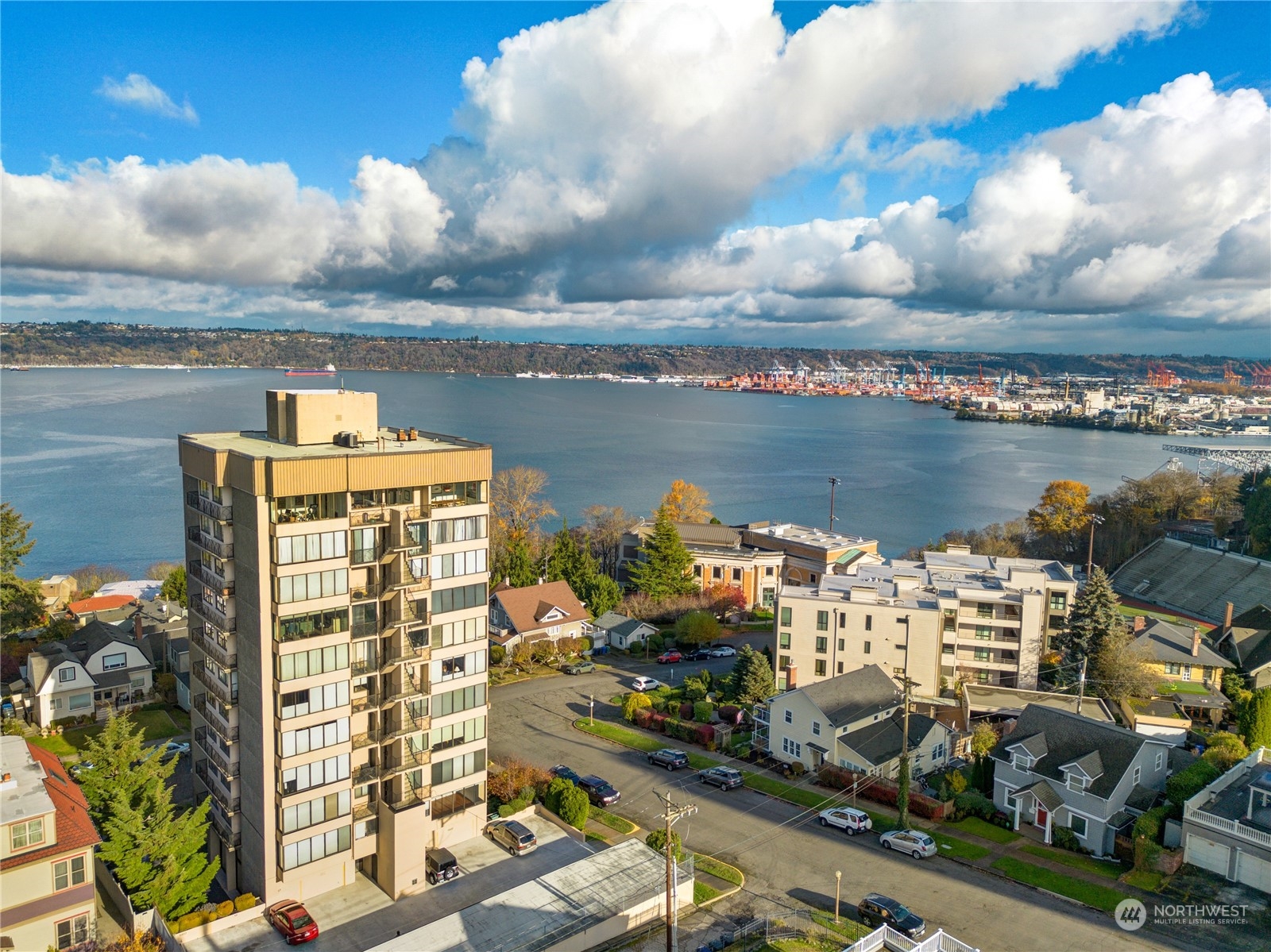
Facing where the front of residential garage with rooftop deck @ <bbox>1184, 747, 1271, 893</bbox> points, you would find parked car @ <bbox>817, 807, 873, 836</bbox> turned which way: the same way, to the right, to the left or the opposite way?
to the right

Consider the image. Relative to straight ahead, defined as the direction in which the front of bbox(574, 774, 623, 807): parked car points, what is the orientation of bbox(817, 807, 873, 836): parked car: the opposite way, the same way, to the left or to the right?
the opposite way

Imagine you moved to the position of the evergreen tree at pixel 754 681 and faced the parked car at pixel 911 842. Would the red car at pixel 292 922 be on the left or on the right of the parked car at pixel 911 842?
right

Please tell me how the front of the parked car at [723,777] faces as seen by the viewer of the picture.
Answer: facing away from the viewer and to the left of the viewer

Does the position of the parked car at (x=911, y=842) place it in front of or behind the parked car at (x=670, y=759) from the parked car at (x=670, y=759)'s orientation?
behind

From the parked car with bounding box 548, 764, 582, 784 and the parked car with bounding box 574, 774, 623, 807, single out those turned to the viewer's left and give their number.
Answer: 0

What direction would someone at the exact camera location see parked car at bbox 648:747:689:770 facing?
facing away from the viewer and to the left of the viewer

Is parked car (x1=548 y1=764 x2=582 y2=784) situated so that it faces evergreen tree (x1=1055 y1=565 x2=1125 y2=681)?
no

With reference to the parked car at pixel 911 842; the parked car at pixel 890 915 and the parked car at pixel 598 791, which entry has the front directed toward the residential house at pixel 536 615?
the parked car at pixel 911 842

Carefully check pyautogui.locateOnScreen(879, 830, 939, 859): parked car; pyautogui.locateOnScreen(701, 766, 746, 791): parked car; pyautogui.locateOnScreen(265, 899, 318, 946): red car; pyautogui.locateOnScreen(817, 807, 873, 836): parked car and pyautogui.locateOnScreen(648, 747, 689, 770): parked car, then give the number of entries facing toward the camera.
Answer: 0

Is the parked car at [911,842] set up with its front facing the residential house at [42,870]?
no

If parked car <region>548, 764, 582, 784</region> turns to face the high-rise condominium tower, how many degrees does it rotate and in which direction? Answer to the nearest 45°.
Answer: approximately 90° to its right

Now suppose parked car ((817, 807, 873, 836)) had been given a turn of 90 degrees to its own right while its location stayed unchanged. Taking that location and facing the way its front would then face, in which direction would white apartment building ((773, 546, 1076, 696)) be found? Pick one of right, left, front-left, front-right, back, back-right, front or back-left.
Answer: front-left

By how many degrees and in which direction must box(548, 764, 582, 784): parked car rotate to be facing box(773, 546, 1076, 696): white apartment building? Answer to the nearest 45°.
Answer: approximately 90° to its left

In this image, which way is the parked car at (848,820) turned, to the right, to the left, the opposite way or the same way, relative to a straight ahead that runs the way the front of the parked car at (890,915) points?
the opposite way
